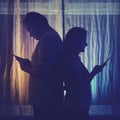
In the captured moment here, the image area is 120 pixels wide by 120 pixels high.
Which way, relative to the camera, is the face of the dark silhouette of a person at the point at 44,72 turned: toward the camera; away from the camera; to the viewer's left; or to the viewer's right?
to the viewer's left

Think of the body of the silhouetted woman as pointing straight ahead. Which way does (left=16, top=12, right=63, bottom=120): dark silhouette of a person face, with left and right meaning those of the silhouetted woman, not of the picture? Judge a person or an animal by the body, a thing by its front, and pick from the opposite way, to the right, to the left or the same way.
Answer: the opposite way

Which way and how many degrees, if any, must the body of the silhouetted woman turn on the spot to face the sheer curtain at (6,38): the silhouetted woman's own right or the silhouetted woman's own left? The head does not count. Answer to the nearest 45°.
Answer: approximately 135° to the silhouetted woman's own left

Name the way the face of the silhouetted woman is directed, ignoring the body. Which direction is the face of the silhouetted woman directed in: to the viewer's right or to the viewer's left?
to the viewer's right

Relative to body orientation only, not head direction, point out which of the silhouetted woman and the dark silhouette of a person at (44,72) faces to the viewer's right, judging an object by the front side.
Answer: the silhouetted woman

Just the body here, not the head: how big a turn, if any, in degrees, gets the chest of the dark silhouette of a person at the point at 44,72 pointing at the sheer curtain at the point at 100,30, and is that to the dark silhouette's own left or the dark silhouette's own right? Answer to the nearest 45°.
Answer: approximately 135° to the dark silhouette's own right

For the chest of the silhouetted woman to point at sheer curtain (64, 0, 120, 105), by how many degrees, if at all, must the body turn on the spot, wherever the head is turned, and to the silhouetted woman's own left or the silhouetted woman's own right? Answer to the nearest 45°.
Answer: approximately 90° to the silhouetted woman's own left

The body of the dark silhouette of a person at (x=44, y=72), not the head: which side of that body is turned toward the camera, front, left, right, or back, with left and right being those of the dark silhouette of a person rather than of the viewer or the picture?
left

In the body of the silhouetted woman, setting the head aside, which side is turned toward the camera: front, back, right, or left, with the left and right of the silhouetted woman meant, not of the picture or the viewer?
right

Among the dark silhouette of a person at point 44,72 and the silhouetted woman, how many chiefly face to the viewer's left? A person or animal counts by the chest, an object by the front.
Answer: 1
